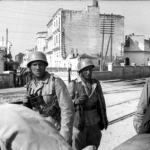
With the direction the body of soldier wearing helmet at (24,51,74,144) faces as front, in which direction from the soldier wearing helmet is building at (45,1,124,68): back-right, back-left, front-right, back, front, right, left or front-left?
back-right

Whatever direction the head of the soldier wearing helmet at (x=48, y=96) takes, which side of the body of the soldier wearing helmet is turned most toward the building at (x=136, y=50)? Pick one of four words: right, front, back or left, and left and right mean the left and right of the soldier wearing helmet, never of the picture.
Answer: back

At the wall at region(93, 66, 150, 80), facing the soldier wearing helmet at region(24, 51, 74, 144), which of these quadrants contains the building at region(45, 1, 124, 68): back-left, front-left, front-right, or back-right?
back-right

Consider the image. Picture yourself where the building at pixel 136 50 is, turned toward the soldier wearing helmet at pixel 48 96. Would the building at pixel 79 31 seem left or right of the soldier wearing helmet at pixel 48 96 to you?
right

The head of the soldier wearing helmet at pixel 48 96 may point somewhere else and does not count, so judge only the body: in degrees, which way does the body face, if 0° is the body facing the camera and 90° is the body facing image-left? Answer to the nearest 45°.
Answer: approximately 45°

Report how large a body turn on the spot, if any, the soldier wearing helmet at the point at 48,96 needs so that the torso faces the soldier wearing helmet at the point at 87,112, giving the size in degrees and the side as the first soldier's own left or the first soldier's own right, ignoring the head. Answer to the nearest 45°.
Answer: approximately 180°
